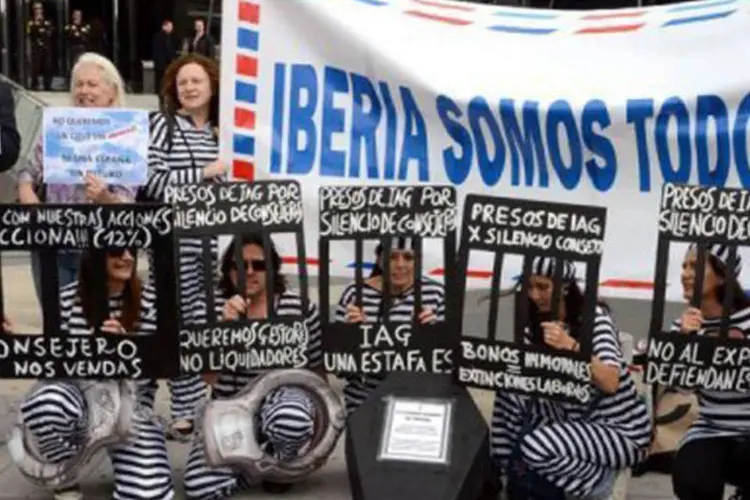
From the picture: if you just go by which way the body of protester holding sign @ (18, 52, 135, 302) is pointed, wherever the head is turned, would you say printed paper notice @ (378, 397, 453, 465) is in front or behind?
in front

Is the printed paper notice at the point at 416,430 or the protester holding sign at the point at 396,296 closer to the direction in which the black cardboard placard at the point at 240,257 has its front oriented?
the printed paper notice

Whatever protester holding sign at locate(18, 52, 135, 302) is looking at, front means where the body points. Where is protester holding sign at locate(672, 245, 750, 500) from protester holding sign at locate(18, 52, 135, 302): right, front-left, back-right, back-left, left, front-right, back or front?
front-left

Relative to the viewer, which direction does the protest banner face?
toward the camera

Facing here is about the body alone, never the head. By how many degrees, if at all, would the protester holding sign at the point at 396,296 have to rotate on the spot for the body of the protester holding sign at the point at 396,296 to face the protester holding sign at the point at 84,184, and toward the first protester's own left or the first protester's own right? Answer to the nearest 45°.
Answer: approximately 90° to the first protester's own right

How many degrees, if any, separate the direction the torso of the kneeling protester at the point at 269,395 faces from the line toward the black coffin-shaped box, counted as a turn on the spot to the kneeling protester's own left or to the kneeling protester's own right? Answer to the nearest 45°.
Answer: approximately 45° to the kneeling protester's own left

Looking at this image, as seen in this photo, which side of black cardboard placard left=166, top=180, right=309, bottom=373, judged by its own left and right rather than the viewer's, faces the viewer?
front

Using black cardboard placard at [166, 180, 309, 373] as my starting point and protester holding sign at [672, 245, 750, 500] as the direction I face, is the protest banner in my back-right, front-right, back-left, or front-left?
front-left

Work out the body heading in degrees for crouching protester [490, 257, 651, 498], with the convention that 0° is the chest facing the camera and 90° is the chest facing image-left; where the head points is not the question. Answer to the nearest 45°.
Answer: approximately 45°

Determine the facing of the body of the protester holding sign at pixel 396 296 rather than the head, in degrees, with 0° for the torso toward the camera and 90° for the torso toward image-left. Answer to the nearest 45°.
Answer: approximately 0°

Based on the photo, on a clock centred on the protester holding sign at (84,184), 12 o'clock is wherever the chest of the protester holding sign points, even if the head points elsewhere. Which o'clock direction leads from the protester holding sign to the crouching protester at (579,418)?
The crouching protester is roughly at 10 o'clock from the protester holding sign.

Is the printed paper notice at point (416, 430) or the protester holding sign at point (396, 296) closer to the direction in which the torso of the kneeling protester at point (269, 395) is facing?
the printed paper notice

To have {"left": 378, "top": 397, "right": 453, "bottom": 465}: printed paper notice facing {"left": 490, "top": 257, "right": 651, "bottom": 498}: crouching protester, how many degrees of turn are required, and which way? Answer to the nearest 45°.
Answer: approximately 135° to its left
